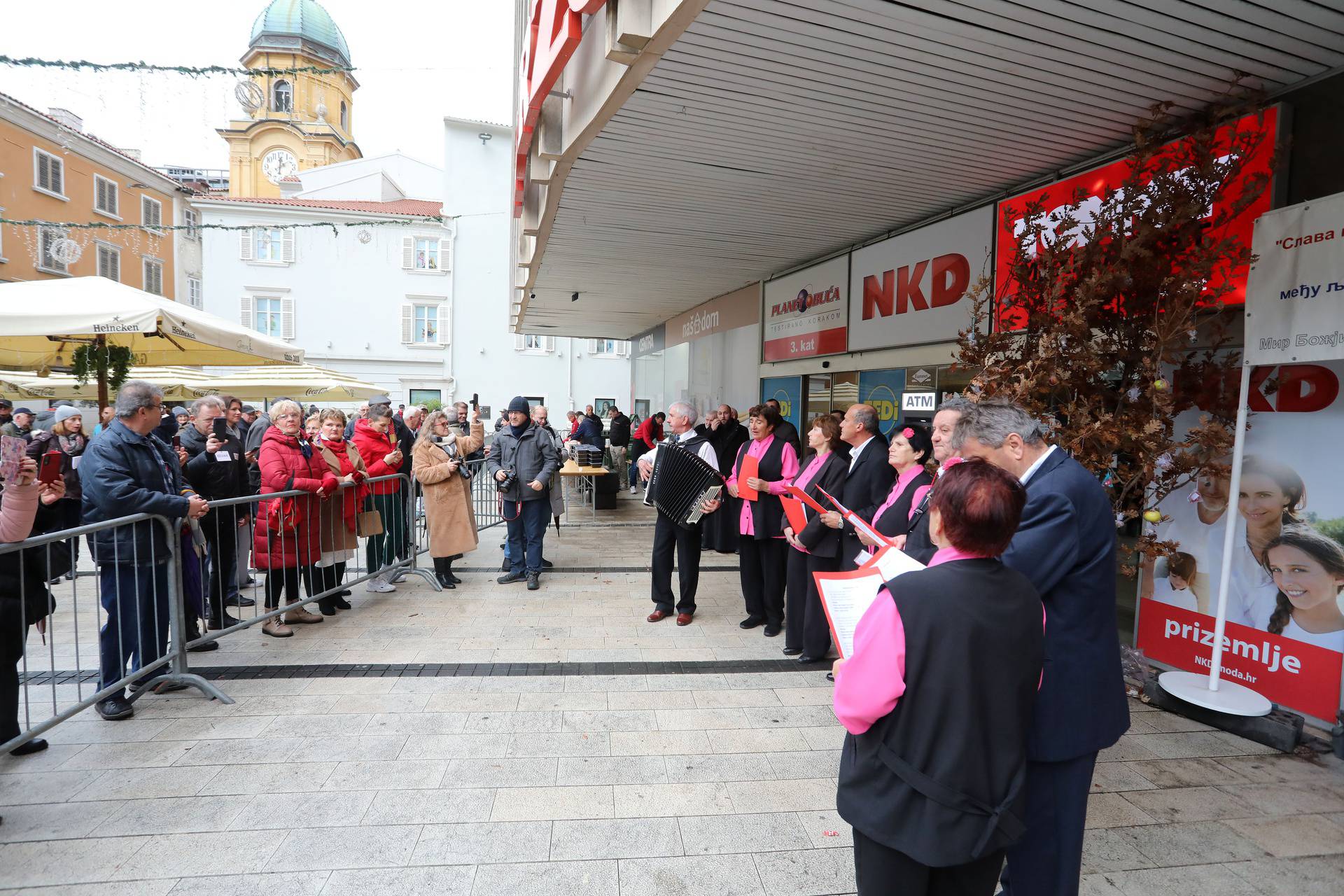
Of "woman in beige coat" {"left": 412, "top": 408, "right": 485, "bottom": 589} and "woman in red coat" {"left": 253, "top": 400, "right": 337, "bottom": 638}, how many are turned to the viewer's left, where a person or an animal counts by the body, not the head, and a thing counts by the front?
0

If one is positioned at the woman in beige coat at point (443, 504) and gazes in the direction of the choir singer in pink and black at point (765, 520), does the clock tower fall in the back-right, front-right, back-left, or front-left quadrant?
back-left

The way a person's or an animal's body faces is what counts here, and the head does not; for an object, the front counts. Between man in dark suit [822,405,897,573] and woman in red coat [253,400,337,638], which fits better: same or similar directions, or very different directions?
very different directions

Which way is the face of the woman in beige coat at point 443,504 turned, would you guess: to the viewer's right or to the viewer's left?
to the viewer's right

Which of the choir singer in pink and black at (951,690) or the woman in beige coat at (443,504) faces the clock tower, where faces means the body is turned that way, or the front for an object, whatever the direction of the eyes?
the choir singer in pink and black

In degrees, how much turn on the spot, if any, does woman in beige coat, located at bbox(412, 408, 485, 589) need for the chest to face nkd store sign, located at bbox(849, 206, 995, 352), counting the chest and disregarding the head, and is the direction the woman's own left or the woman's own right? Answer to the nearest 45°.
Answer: approximately 45° to the woman's own left

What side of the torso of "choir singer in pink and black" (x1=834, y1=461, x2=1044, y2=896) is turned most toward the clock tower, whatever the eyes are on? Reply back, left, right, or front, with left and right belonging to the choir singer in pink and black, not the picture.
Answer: front

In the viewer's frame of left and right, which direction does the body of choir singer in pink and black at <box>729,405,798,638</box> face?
facing the viewer and to the left of the viewer

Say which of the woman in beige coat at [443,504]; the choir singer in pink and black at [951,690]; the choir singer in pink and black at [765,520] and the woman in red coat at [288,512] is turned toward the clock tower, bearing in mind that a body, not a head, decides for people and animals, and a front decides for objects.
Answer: the choir singer in pink and black at [951,690]

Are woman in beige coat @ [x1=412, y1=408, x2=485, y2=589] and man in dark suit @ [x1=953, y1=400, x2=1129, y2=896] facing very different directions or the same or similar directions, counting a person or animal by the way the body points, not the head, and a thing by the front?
very different directions

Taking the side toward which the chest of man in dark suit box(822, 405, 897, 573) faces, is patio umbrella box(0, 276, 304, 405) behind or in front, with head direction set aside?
in front

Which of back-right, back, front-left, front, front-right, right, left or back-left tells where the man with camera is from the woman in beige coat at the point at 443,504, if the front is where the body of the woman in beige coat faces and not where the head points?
front-left
